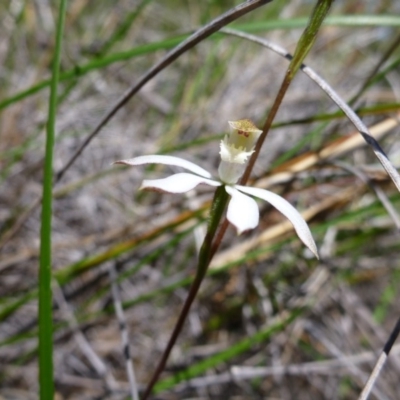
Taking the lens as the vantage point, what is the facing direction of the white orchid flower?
facing the viewer
